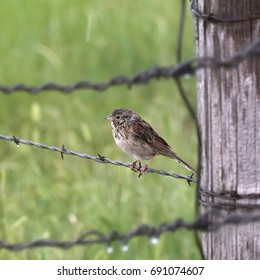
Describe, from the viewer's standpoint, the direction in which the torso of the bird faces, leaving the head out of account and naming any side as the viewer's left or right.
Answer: facing to the left of the viewer

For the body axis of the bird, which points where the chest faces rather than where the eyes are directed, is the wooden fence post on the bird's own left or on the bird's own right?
on the bird's own left
